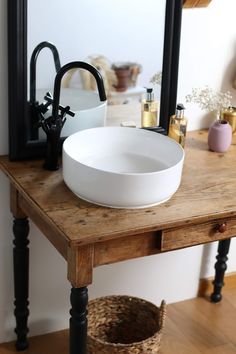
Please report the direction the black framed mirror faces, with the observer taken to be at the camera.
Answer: facing the viewer and to the right of the viewer

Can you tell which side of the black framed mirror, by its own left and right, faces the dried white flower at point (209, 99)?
left

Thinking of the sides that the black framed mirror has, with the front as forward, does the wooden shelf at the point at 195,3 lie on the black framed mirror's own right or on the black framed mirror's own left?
on the black framed mirror's own left
